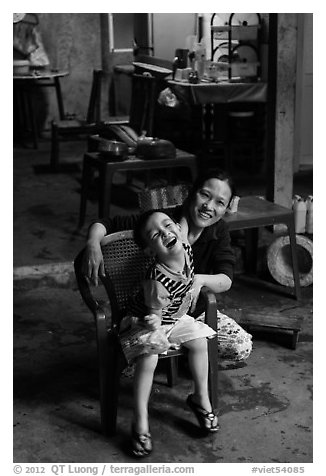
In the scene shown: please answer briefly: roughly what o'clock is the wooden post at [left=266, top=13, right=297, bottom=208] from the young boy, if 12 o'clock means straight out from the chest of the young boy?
The wooden post is roughly at 8 o'clock from the young boy.

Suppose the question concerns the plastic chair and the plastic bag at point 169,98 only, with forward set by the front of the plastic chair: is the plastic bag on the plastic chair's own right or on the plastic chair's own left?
on the plastic chair's own left

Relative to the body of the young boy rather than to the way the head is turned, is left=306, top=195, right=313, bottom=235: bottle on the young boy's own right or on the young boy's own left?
on the young boy's own left

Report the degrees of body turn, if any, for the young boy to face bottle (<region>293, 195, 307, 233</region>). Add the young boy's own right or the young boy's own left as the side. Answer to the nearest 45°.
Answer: approximately 135° to the young boy's own left

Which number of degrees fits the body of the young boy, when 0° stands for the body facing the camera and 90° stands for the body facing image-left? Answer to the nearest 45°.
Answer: approximately 315°

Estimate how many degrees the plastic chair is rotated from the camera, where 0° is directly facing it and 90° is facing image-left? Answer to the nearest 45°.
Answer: approximately 315°

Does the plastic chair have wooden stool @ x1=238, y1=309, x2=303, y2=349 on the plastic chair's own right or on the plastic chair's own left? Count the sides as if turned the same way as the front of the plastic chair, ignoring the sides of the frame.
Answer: on the plastic chair's own left

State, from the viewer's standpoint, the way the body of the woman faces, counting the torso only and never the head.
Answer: toward the camera

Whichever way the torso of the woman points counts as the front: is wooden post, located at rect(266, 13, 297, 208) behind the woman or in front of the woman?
behind
